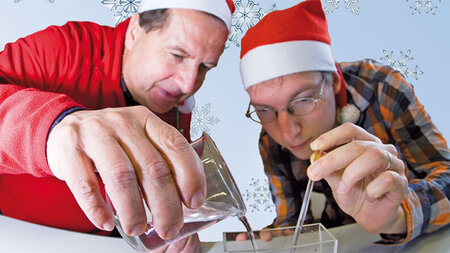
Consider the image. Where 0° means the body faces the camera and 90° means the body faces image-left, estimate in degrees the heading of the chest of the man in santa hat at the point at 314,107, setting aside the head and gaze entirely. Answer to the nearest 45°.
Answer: approximately 45°

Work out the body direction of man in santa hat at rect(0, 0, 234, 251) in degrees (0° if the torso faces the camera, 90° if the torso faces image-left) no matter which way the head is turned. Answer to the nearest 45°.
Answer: approximately 315°
